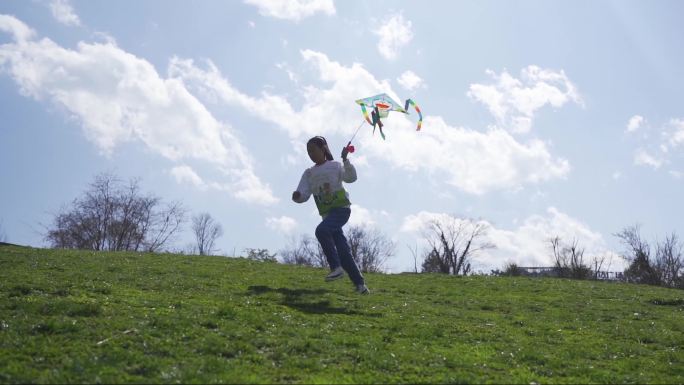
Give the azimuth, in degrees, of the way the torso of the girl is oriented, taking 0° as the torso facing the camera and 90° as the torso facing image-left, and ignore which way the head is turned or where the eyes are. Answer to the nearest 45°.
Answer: approximately 45°
